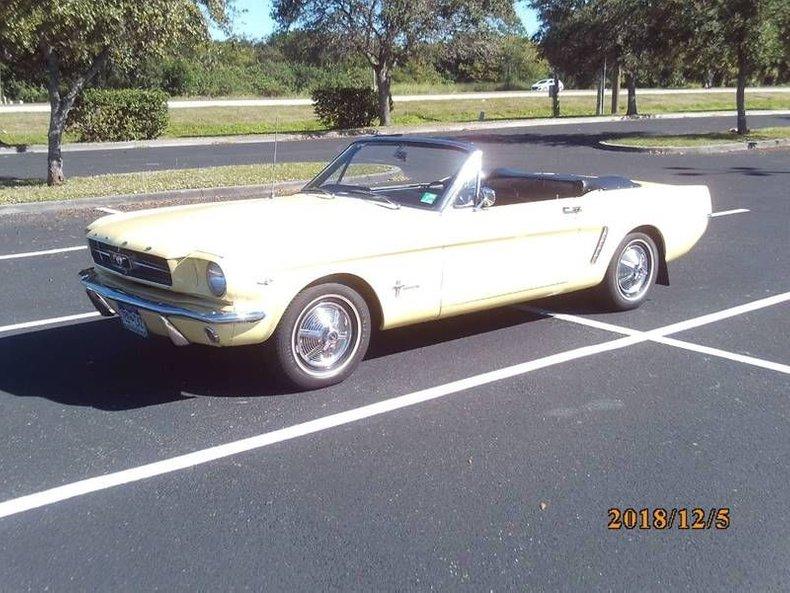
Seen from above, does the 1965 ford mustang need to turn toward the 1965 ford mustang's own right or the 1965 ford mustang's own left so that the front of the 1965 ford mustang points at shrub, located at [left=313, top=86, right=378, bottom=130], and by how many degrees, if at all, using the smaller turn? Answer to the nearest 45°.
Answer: approximately 135° to the 1965 ford mustang's own right

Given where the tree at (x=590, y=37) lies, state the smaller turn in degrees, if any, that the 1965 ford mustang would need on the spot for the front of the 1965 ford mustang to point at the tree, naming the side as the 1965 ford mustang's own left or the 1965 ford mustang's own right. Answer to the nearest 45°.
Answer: approximately 135° to the 1965 ford mustang's own right

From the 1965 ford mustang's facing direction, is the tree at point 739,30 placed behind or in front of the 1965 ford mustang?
behind

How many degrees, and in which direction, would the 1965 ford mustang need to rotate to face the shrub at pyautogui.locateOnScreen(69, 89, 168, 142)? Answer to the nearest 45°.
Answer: approximately 135° to its right

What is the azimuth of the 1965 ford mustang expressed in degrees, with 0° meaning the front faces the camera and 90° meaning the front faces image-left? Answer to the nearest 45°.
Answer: approximately 45°
